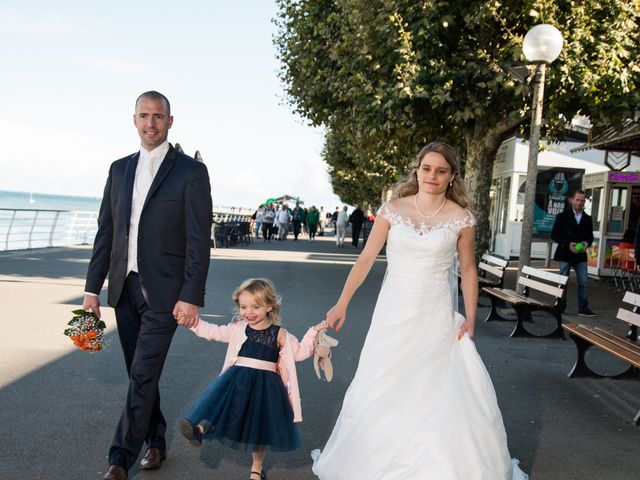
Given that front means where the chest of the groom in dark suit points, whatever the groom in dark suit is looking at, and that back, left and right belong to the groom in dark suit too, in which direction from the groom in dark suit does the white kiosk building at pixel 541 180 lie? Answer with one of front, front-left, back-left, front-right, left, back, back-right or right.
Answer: back

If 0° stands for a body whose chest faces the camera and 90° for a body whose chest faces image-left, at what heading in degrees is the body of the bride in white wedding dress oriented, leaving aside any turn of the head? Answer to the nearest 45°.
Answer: approximately 0°

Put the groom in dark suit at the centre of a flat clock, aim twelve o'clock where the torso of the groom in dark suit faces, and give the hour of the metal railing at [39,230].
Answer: The metal railing is roughly at 4 o'clock from the groom in dark suit.

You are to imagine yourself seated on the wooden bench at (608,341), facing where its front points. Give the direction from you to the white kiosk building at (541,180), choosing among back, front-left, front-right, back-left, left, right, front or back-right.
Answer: back-right

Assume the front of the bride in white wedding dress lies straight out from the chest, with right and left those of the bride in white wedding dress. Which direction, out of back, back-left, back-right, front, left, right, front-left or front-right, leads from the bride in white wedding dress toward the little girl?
right

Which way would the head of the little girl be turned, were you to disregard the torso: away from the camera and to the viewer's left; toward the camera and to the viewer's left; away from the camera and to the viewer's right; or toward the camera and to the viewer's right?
toward the camera and to the viewer's left

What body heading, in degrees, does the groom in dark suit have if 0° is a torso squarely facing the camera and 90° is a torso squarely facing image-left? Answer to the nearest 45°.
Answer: approximately 45°

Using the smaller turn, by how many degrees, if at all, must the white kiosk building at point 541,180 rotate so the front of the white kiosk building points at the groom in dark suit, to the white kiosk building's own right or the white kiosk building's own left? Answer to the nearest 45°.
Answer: approximately 45° to the white kiosk building's own left

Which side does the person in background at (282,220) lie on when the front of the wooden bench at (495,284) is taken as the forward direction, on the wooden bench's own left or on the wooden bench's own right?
on the wooden bench's own right

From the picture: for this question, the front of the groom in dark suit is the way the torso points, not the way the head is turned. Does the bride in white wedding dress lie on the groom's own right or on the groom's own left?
on the groom's own left

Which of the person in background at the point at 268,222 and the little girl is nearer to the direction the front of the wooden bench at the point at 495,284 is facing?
the little girl

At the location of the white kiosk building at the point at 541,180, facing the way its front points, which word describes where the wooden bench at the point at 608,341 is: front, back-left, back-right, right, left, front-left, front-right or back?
front-left
